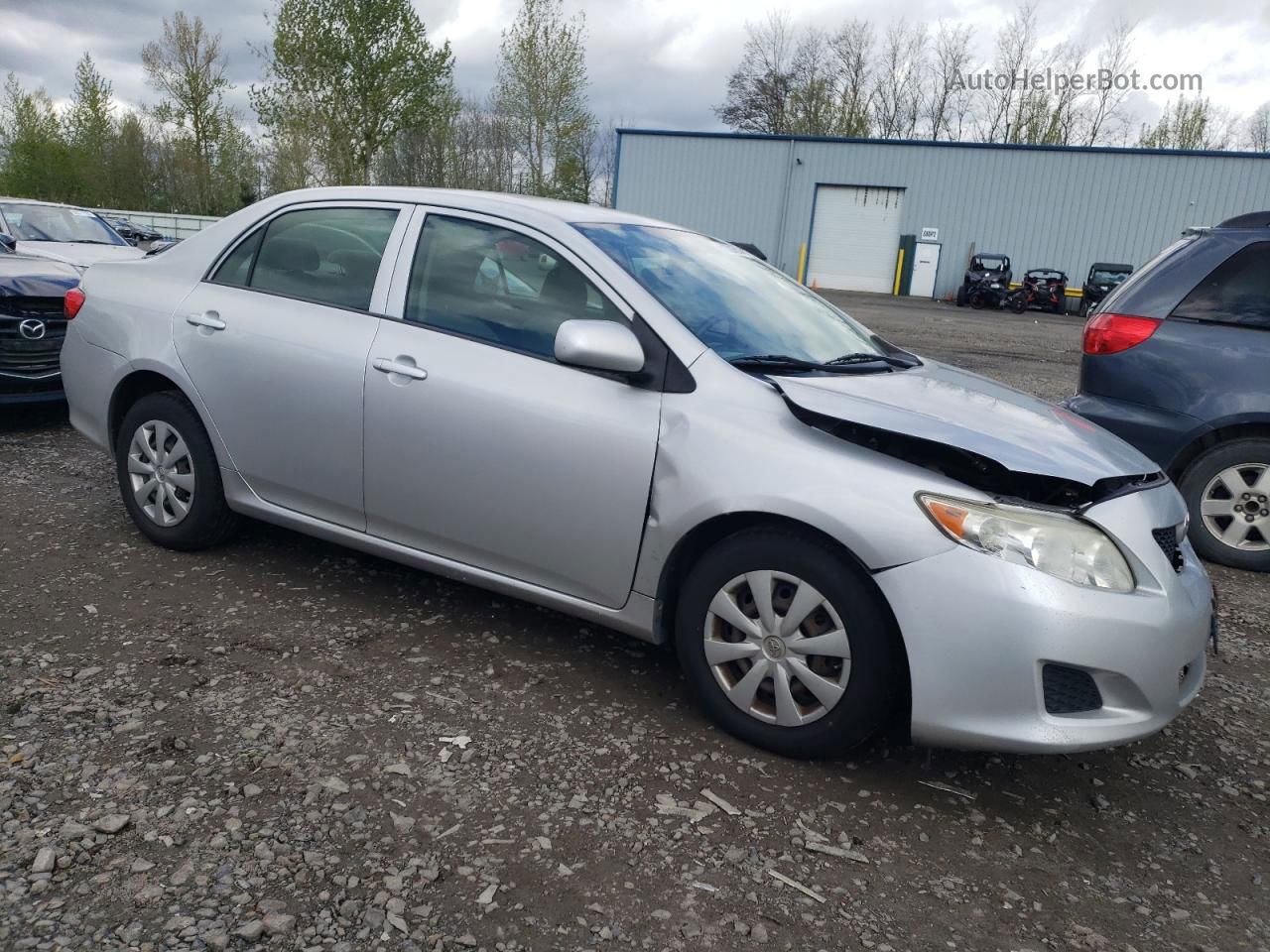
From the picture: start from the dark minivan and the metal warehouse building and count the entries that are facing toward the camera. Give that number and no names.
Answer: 1

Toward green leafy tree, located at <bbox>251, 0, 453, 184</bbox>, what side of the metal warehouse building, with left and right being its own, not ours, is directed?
right

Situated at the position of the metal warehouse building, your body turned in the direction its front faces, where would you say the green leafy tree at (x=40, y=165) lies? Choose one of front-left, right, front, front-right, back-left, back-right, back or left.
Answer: right

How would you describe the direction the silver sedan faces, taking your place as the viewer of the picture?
facing the viewer and to the right of the viewer

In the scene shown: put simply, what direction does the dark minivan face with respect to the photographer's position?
facing to the right of the viewer

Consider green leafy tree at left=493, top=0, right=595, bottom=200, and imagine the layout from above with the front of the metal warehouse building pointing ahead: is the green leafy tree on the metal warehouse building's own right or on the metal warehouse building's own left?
on the metal warehouse building's own right

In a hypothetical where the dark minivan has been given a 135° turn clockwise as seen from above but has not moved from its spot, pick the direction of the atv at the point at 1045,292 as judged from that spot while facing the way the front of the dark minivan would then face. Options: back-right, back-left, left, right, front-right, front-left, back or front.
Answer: back-right

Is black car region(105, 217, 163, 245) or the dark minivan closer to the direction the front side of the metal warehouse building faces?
the dark minivan

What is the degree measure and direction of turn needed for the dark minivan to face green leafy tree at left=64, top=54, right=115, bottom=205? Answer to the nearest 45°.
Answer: approximately 135° to its left

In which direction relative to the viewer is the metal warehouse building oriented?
toward the camera

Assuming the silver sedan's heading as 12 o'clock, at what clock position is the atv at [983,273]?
The atv is roughly at 8 o'clock from the silver sedan.

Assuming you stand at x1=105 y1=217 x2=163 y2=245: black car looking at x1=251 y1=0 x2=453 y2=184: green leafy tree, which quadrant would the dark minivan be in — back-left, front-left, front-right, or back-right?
back-right
